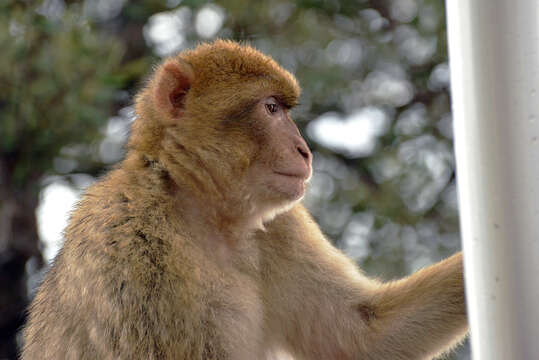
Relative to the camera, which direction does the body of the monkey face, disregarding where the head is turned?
to the viewer's right
